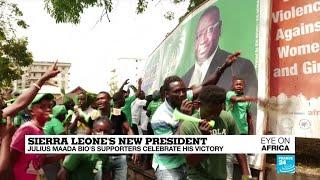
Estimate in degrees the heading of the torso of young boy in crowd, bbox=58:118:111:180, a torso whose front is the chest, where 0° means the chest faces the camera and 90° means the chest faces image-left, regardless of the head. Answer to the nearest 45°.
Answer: approximately 315°

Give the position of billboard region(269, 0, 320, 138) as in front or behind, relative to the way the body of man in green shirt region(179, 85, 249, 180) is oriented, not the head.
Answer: behind

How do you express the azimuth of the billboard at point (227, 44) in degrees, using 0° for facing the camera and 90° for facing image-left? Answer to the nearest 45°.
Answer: approximately 45°

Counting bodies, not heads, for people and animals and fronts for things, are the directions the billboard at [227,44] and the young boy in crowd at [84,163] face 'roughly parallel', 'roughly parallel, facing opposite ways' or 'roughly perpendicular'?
roughly perpendicular

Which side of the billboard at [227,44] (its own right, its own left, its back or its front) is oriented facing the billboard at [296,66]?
left

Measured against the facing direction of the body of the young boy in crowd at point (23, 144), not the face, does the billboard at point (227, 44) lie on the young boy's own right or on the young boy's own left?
on the young boy's own left
